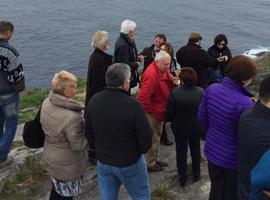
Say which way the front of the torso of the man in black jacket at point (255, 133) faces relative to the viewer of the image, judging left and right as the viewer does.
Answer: facing away from the viewer and to the right of the viewer

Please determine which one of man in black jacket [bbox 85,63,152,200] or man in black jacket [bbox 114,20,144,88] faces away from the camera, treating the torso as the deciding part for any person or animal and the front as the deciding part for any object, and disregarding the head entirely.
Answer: man in black jacket [bbox 85,63,152,200]

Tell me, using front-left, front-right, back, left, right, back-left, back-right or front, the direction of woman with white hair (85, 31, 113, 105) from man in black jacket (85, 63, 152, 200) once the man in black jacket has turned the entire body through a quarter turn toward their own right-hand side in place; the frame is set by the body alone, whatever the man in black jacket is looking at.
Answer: left

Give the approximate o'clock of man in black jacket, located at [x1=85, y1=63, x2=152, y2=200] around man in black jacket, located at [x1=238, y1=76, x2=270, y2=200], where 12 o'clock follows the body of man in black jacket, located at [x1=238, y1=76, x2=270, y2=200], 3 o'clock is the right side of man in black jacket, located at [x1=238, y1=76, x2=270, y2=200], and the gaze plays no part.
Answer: man in black jacket, located at [x1=85, y1=63, x2=152, y2=200] is roughly at 8 o'clock from man in black jacket, located at [x1=238, y1=76, x2=270, y2=200].

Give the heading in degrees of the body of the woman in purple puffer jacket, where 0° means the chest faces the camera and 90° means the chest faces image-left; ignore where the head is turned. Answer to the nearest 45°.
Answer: approximately 225°

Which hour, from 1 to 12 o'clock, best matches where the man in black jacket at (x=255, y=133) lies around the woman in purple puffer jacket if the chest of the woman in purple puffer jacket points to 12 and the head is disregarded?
The man in black jacket is roughly at 4 o'clock from the woman in purple puffer jacket.

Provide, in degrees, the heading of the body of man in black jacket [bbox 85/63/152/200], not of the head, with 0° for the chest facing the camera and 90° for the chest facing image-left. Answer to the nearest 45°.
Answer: approximately 180°

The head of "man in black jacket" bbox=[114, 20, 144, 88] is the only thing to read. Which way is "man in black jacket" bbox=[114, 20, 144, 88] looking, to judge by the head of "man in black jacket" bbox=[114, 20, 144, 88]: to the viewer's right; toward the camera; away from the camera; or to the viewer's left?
to the viewer's right

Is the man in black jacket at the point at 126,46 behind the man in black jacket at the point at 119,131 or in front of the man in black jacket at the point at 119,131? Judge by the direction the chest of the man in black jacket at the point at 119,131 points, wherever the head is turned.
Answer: in front

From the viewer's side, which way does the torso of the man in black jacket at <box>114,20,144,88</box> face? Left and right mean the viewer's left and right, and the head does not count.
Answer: facing to the right of the viewer

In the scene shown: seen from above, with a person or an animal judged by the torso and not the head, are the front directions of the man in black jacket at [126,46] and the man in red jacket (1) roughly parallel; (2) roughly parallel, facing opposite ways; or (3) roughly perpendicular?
roughly parallel
